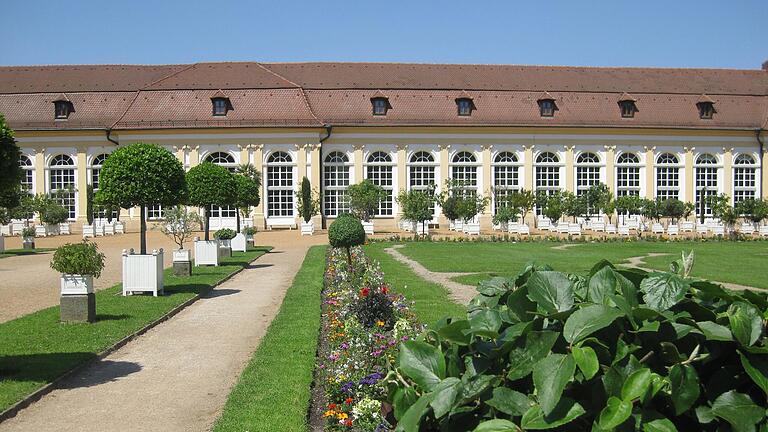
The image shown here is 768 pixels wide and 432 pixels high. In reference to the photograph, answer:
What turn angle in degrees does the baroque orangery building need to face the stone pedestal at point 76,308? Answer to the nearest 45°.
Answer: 0° — it already faces it

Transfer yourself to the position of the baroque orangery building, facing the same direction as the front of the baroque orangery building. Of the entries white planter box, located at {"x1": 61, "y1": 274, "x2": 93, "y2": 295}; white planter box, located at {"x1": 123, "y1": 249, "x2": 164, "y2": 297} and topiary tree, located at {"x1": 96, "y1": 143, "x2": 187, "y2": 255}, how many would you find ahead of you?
3

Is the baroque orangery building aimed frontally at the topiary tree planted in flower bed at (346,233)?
yes

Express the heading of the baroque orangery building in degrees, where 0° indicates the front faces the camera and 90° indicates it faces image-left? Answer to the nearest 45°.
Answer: approximately 0°

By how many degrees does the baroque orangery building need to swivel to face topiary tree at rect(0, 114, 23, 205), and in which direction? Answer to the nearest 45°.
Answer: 0° — it already faces it

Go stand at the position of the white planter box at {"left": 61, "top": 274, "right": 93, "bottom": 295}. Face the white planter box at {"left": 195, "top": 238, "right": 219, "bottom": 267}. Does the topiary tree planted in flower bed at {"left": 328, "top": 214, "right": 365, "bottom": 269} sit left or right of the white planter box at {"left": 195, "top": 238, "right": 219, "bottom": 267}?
right

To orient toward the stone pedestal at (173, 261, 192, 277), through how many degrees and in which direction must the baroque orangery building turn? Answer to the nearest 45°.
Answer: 0° — it already faces it

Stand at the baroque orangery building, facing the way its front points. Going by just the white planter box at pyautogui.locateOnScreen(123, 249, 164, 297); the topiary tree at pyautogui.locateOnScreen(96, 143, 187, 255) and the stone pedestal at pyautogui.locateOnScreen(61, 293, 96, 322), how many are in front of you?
3
